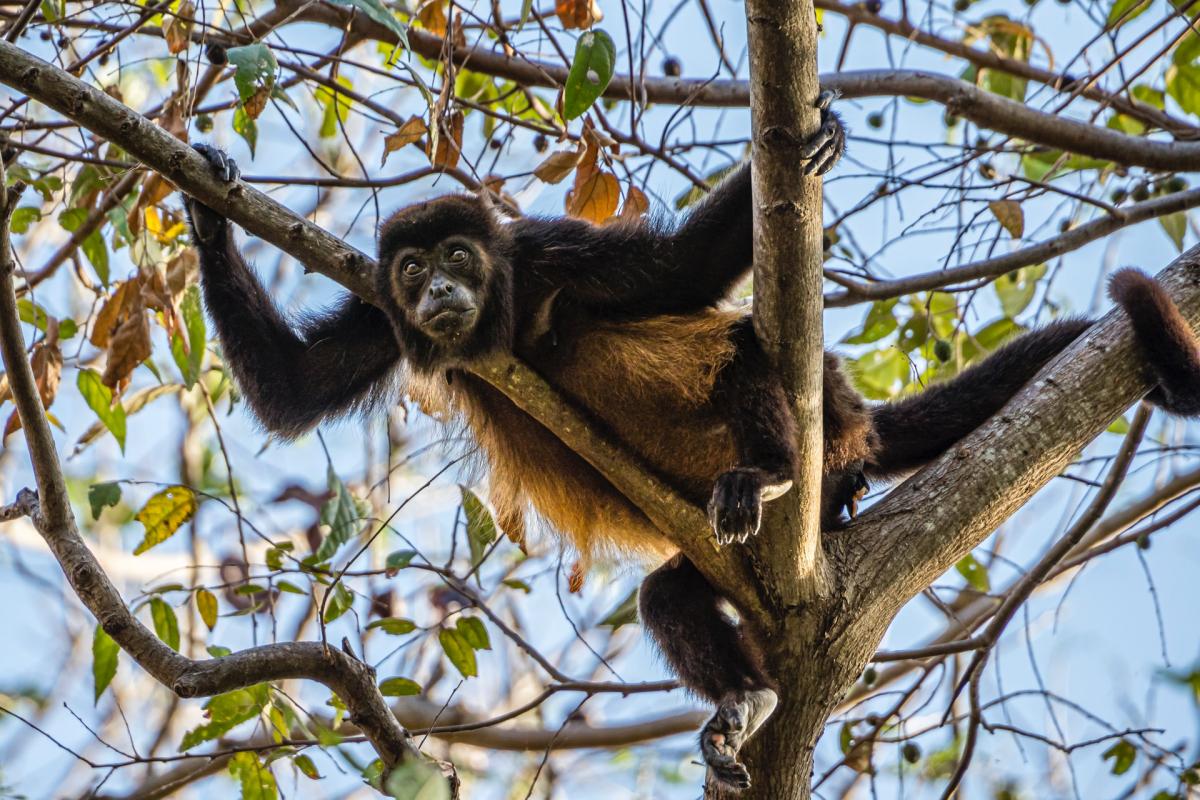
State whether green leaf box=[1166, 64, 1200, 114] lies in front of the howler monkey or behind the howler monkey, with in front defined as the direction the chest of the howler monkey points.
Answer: behind

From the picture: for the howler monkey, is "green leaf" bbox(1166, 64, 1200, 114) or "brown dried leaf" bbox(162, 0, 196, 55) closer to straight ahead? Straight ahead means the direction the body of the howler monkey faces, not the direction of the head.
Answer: the brown dried leaf

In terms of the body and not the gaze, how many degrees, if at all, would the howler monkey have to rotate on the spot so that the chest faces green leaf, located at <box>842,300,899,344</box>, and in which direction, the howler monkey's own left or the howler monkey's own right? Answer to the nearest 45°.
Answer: approximately 180°

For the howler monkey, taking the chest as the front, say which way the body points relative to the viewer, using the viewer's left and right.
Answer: facing the viewer and to the left of the viewer
